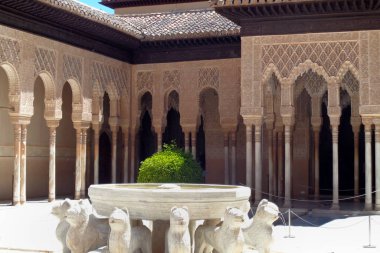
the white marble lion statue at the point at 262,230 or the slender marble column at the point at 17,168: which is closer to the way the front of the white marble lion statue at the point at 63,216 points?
the slender marble column

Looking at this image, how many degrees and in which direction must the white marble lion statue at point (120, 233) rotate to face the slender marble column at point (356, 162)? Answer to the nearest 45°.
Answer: approximately 180°

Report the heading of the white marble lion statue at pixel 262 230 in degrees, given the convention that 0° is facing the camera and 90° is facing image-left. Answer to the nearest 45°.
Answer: approximately 270°

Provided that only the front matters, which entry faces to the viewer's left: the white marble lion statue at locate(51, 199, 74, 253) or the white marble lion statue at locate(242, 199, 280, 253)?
the white marble lion statue at locate(51, 199, 74, 253)

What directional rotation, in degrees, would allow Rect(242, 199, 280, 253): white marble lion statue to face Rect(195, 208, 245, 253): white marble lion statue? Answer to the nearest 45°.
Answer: approximately 135° to its right

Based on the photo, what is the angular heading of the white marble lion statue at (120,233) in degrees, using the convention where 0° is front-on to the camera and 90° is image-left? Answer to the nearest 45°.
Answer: approximately 45°

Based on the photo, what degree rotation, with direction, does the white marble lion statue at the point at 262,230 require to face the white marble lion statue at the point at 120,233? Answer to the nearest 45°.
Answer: approximately 180°

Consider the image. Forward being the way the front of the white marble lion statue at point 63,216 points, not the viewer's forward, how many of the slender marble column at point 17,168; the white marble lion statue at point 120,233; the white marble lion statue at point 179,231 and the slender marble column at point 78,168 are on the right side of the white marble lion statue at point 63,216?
2

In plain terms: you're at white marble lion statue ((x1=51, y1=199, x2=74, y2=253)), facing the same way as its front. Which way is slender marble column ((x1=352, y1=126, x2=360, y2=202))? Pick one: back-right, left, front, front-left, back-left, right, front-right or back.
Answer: back-right

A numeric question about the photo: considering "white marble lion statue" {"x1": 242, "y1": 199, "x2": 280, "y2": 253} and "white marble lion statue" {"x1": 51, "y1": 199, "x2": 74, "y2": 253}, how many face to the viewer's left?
1

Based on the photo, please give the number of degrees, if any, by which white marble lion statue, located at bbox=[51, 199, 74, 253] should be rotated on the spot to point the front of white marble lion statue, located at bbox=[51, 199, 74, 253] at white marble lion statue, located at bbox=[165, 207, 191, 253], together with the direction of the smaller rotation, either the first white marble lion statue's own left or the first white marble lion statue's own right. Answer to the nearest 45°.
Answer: approximately 135° to the first white marble lion statue's own left

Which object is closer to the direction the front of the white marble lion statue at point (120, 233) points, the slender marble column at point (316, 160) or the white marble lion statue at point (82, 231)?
the white marble lion statue

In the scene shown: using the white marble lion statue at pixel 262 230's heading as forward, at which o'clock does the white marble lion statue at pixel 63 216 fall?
the white marble lion statue at pixel 63 216 is roughly at 6 o'clock from the white marble lion statue at pixel 262 230.

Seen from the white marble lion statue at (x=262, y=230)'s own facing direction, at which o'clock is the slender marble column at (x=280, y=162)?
The slender marble column is roughly at 9 o'clock from the white marble lion statue.
